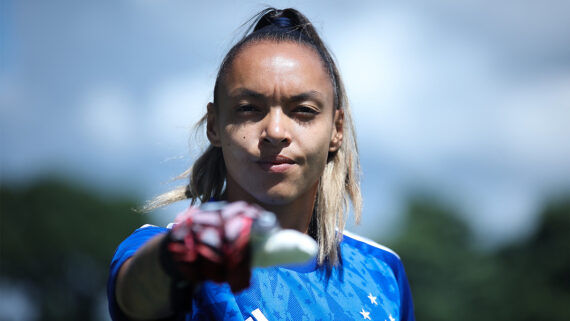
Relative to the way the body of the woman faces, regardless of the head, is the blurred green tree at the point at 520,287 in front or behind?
behind

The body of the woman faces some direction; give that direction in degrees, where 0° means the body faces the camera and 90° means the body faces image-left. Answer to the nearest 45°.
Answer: approximately 0°

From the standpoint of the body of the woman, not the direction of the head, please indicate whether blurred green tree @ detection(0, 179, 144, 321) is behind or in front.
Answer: behind
